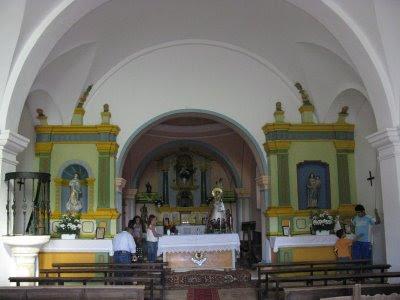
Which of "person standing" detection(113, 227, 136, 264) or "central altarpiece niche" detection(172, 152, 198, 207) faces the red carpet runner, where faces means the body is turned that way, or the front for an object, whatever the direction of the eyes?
the central altarpiece niche

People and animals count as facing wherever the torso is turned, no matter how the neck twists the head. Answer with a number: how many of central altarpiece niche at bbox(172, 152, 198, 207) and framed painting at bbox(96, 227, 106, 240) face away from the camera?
0

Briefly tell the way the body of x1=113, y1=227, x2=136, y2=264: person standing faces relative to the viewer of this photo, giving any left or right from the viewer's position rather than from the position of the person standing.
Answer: facing away from the viewer and to the right of the viewer

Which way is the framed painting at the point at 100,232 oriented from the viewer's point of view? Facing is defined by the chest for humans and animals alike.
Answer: toward the camera

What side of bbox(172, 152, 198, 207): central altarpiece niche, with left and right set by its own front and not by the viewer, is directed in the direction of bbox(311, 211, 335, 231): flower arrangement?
front

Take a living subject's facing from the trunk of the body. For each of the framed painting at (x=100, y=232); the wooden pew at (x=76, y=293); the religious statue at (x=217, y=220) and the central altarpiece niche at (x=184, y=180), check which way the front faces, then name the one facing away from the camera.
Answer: the wooden pew

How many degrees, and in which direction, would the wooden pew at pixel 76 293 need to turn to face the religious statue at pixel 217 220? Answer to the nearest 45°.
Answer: approximately 45° to its right

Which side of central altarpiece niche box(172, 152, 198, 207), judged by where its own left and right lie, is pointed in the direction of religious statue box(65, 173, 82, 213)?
front

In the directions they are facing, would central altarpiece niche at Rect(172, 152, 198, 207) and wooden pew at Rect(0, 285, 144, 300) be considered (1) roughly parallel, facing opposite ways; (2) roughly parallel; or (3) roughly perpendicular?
roughly parallel, facing opposite ways

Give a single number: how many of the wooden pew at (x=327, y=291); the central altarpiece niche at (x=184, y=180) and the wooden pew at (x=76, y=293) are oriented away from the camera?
2

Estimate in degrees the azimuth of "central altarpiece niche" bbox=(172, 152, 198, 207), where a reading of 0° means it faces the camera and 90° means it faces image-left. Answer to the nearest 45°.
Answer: approximately 0°

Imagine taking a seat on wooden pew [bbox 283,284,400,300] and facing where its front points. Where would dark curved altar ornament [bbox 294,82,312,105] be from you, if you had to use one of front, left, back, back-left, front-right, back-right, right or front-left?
front

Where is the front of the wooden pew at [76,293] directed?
away from the camera

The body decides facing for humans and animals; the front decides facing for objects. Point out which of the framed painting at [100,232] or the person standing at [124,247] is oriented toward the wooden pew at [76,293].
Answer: the framed painting

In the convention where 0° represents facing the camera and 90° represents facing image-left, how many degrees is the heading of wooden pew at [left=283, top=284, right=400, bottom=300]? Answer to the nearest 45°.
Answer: approximately 180°

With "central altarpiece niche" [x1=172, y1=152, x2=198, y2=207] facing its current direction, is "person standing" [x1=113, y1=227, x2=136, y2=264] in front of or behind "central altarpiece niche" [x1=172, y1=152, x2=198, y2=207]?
in front

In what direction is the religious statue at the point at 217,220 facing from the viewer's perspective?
toward the camera

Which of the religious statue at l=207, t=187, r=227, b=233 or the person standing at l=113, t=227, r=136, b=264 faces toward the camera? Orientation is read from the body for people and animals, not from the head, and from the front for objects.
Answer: the religious statue

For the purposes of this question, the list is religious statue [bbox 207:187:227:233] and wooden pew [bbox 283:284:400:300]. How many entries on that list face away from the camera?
1

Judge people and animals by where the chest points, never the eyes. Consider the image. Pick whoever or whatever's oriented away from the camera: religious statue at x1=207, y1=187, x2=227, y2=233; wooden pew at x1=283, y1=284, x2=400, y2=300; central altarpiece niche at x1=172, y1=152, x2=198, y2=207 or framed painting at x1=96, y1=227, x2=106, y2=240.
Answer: the wooden pew
